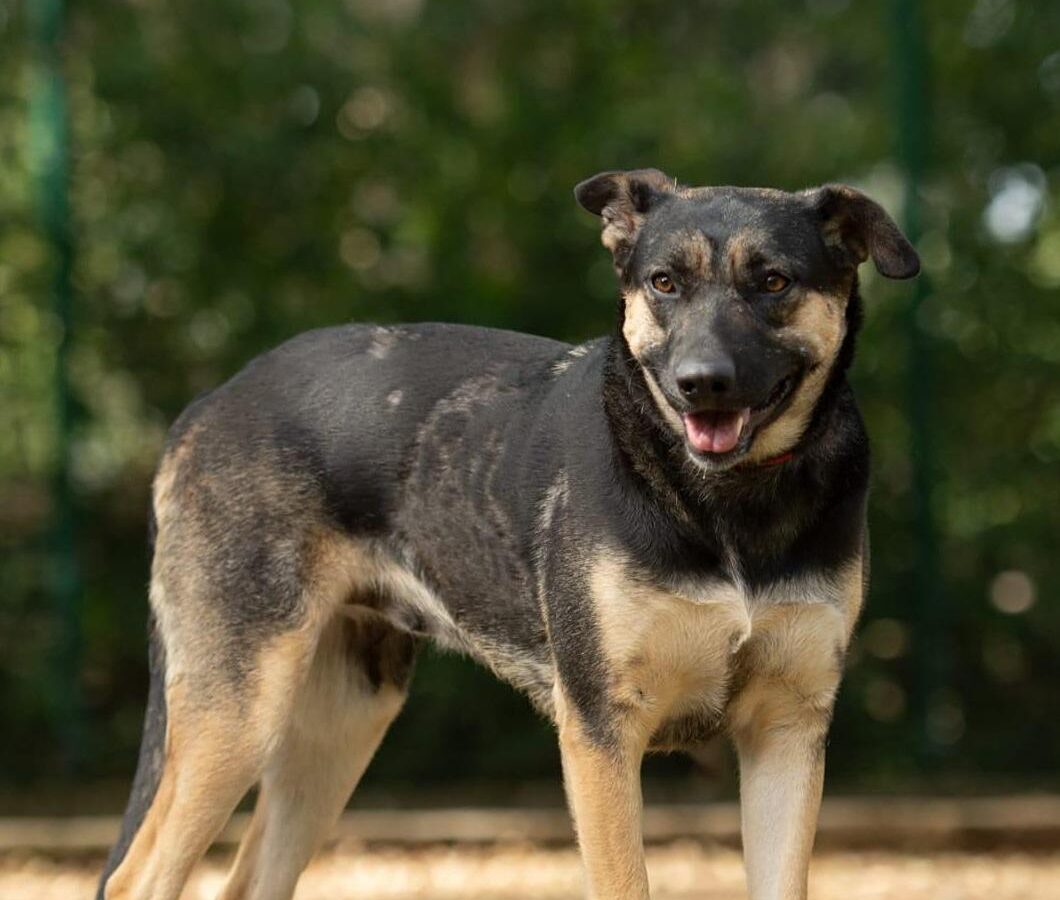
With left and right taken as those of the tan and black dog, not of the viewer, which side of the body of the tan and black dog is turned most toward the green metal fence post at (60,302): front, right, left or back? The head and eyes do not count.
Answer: back

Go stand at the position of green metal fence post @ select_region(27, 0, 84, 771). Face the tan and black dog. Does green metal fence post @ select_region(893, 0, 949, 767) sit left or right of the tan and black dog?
left

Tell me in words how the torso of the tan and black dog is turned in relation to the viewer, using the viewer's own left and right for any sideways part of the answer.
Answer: facing the viewer and to the right of the viewer

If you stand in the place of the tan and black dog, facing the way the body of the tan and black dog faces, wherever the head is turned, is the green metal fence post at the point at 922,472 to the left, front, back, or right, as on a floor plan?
left
